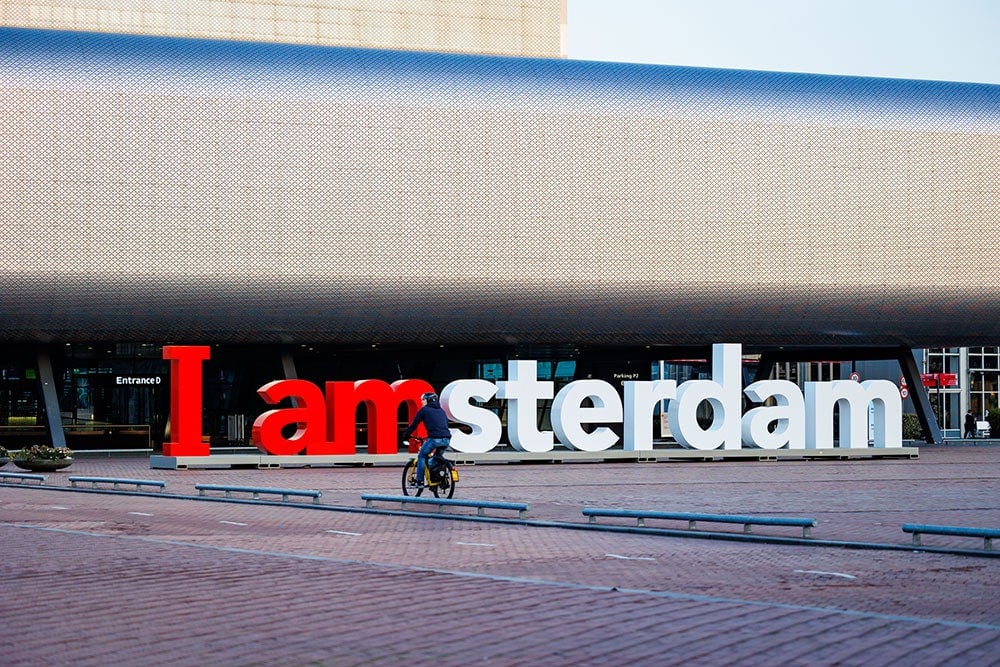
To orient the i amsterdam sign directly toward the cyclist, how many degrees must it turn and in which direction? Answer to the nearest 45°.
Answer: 0° — it already faces them

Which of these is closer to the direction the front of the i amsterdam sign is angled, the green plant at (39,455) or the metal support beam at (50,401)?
the green plant

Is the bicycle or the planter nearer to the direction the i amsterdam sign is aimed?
the bicycle

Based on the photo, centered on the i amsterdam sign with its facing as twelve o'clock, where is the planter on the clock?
The planter is roughly at 2 o'clock from the i amsterdam sign.

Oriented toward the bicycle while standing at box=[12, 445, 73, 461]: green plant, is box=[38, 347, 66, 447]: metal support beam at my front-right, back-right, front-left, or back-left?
back-left

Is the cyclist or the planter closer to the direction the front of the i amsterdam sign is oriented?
the cyclist

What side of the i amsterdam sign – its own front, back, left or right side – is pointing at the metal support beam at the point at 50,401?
right

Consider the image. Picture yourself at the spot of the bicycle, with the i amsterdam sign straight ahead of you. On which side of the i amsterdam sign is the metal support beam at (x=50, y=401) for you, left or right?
left

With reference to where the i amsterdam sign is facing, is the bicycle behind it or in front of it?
in front

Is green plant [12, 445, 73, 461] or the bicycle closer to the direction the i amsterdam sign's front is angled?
the bicycle

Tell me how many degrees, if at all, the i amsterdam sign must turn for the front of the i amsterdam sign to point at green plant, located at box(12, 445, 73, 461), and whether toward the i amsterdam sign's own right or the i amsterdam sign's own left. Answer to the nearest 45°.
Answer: approximately 45° to the i amsterdam sign's own right

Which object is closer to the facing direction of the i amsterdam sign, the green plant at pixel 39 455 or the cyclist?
the cyclist
